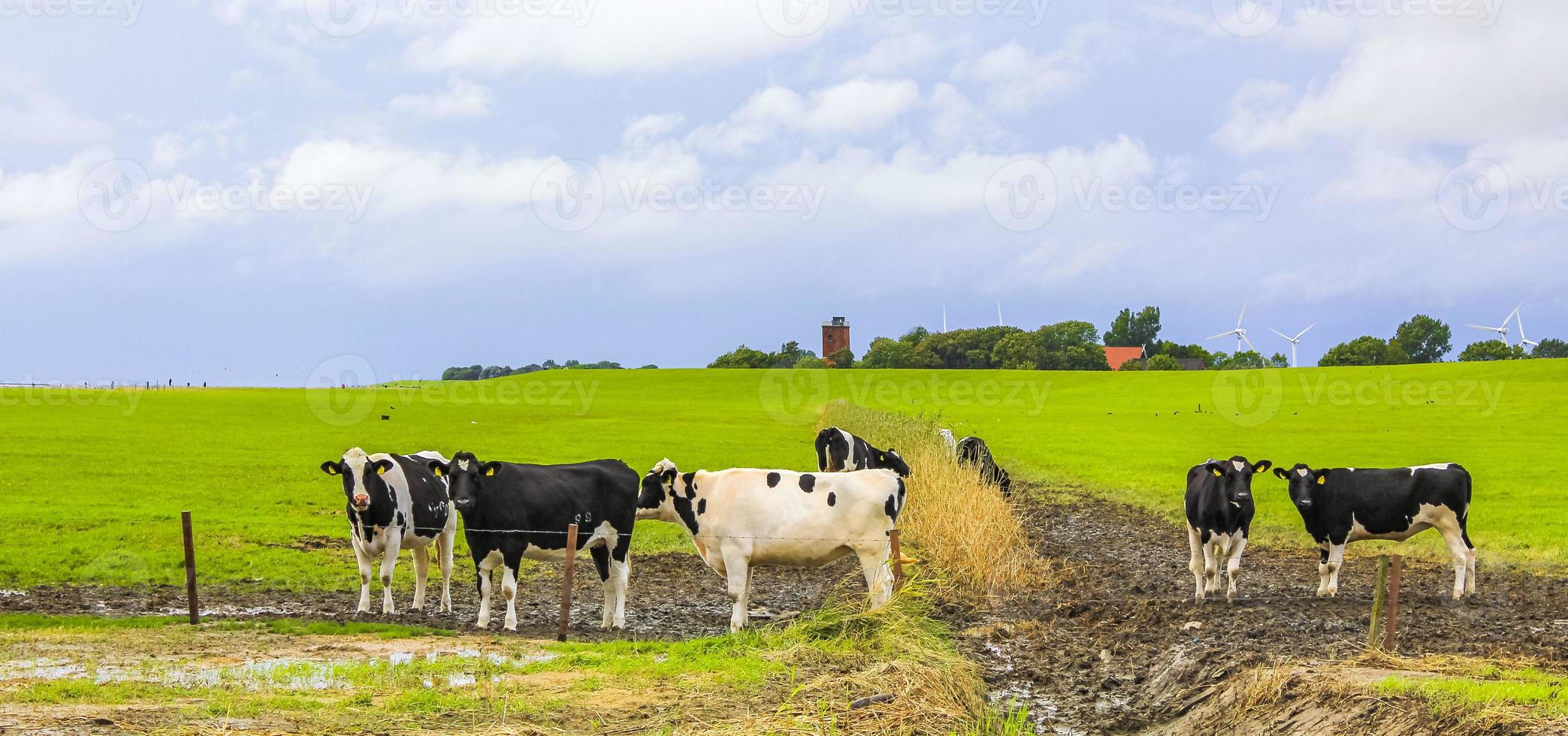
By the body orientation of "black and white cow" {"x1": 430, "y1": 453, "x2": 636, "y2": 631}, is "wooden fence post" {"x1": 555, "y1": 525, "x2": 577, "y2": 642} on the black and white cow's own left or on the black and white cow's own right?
on the black and white cow's own left

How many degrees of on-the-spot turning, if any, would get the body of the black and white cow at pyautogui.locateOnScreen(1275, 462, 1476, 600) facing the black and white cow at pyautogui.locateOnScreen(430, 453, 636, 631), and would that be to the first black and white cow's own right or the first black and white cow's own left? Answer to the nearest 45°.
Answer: approximately 45° to the first black and white cow's own left

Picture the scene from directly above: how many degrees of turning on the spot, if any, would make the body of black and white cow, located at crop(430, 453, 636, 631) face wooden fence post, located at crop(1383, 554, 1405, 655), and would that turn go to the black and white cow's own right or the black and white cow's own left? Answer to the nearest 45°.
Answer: approximately 135° to the black and white cow's own left

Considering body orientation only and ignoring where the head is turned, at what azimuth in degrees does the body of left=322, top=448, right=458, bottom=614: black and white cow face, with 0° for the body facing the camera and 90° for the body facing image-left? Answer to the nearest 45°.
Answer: approximately 45°

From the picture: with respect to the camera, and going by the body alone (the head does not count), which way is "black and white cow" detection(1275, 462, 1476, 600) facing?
to the viewer's left

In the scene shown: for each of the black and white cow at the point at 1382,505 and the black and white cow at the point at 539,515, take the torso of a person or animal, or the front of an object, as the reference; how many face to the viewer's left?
2

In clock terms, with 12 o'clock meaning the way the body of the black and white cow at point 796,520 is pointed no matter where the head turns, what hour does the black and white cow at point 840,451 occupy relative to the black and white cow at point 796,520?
the black and white cow at point 840,451 is roughly at 3 o'clock from the black and white cow at point 796,520.

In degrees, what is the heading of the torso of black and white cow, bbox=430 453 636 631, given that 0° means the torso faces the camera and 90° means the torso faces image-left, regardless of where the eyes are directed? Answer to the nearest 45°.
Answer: approximately 90°

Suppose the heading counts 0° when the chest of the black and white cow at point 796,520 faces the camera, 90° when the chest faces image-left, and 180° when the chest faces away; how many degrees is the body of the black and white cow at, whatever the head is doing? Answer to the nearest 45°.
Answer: approximately 90°
